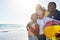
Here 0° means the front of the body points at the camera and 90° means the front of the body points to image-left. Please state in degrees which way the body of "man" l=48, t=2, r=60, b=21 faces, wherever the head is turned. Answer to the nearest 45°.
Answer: approximately 45°
